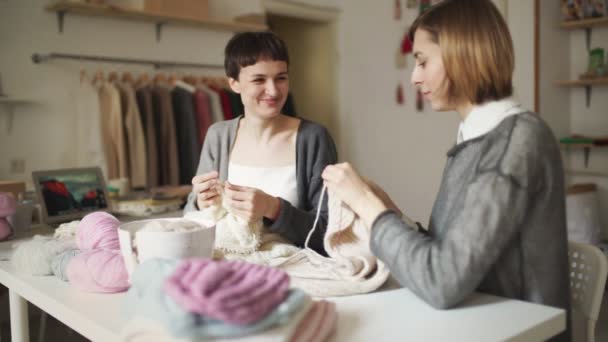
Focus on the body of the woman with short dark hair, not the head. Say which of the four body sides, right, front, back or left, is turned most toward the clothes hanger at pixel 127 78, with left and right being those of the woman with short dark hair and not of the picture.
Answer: back

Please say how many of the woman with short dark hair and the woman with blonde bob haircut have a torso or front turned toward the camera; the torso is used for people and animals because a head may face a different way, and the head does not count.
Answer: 1

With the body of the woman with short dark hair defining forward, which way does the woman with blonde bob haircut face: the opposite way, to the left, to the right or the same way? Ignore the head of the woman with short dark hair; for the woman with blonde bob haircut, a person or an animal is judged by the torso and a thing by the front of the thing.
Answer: to the right

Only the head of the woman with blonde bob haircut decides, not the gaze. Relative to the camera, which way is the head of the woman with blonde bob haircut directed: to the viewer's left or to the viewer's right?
to the viewer's left

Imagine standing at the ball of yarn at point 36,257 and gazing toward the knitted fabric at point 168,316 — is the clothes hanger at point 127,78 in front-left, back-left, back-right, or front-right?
back-left

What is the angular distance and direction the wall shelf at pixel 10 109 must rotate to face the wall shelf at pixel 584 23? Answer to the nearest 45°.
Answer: approximately 45° to its left

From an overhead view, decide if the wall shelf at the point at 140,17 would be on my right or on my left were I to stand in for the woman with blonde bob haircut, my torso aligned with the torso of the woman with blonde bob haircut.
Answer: on my right

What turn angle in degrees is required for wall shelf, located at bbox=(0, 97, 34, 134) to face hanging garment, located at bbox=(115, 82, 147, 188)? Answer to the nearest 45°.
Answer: approximately 45° to its left

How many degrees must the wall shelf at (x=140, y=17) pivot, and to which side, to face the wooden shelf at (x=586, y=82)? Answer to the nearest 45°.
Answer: approximately 45° to its left

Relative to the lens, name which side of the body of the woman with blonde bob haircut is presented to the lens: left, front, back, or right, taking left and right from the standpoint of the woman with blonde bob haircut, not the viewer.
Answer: left

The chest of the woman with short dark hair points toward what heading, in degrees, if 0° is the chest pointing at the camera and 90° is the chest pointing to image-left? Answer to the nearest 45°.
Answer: approximately 0°
